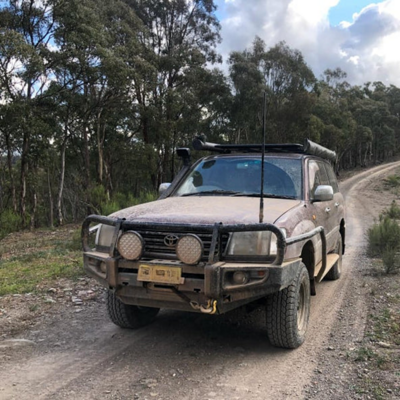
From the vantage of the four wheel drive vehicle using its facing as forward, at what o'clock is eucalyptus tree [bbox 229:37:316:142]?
The eucalyptus tree is roughly at 5 o'clock from the four wheel drive vehicle.

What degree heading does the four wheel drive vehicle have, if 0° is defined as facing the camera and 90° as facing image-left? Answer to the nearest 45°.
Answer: approximately 45°

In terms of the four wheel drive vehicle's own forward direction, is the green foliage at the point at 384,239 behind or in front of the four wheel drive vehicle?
behind

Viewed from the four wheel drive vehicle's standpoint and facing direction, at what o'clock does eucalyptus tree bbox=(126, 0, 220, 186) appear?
The eucalyptus tree is roughly at 4 o'clock from the four wheel drive vehicle.

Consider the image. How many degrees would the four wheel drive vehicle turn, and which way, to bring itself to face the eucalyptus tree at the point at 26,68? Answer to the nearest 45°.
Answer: approximately 90° to its right

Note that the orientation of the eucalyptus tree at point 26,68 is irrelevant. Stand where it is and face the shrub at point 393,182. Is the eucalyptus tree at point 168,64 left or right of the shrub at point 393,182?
left

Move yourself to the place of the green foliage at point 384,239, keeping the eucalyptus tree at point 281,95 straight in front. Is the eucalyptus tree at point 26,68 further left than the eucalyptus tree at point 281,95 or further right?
left

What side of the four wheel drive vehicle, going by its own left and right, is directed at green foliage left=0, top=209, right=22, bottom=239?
right
